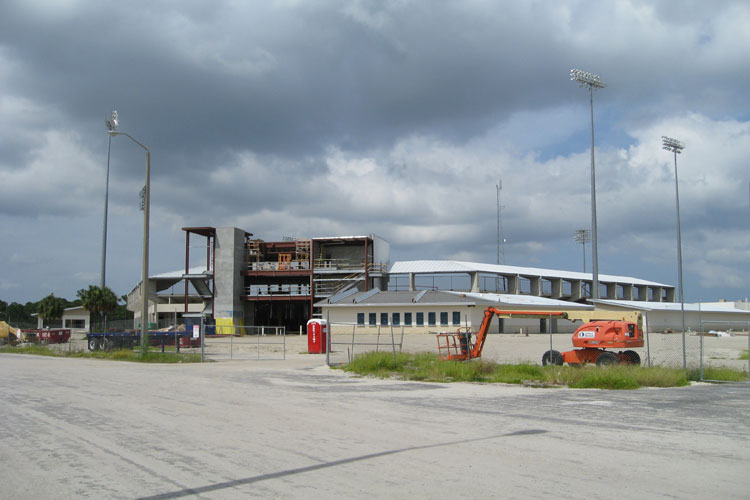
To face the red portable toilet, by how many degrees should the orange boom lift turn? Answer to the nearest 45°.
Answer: approximately 45° to its right

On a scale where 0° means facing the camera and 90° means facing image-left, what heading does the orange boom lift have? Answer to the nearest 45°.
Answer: approximately 90°
